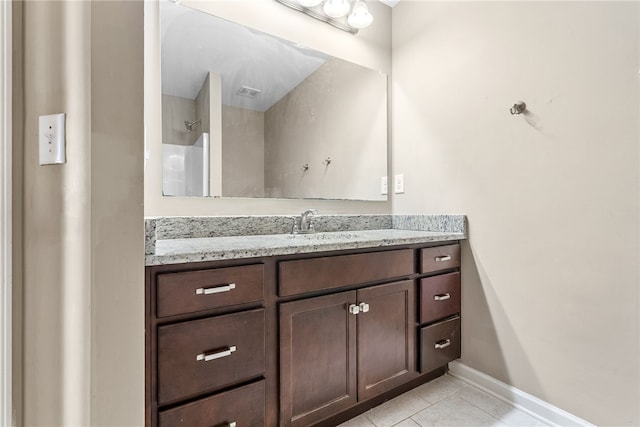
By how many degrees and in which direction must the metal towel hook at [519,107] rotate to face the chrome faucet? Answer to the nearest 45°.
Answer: approximately 45° to its right

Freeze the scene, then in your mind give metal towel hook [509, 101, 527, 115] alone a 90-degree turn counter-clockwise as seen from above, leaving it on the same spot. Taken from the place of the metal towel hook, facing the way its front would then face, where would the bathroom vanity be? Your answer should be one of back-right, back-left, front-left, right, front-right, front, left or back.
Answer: right

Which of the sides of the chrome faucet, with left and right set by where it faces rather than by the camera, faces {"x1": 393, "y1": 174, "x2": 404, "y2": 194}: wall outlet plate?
left

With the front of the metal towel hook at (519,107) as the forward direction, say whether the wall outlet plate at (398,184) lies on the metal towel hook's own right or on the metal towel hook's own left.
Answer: on the metal towel hook's own right

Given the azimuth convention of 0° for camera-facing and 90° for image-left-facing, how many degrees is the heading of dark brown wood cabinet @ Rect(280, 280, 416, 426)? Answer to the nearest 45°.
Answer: approximately 315°

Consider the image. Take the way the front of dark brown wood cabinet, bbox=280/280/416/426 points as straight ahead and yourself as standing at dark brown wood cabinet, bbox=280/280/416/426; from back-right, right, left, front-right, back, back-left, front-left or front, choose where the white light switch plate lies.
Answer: right

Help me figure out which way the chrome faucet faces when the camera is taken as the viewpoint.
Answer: facing the viewer and to the right of the viewer

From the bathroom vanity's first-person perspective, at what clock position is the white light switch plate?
The white light switch plate is roughly at 3 o'clock from the bathroom vanity.

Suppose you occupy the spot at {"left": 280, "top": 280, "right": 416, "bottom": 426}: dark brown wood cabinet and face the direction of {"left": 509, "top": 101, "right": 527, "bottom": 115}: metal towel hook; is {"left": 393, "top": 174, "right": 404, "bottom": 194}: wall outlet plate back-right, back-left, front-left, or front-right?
front-left

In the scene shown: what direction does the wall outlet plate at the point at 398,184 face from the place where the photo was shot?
facing the viewer and to the left of the viewer
